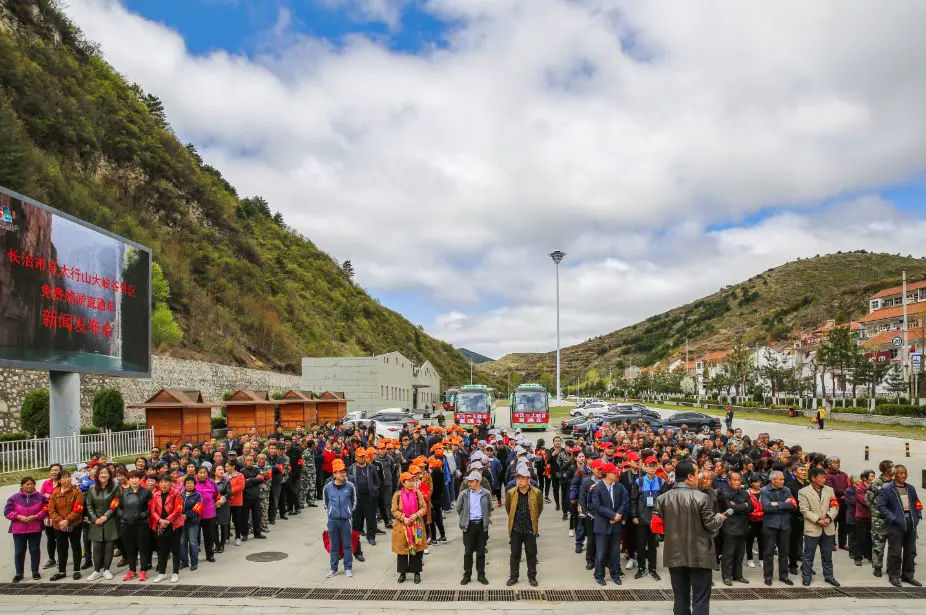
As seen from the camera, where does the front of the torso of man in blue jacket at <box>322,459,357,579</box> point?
toward the camera

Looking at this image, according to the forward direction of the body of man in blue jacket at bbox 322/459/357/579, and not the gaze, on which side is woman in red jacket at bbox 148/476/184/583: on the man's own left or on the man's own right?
on the man's own right

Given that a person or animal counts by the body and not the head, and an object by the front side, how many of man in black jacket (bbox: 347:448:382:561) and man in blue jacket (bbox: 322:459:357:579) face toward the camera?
2

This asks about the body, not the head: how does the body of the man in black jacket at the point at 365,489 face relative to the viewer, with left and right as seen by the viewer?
facing the viewer

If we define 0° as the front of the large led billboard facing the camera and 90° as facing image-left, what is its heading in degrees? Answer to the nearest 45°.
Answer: approximately 315°

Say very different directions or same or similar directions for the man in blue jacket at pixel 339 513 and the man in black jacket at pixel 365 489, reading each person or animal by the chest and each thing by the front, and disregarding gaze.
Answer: same or similar directions

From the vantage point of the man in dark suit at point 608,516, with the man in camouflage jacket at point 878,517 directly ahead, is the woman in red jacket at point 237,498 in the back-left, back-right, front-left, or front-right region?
back-left

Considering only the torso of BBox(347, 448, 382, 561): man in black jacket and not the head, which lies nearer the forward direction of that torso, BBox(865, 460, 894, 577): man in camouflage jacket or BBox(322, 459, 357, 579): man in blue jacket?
the man in blue jacket

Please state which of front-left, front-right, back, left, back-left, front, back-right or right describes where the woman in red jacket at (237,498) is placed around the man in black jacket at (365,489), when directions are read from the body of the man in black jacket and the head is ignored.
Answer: right

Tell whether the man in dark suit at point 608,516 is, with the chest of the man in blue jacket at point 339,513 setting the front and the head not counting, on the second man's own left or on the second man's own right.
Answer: on the second man's own left

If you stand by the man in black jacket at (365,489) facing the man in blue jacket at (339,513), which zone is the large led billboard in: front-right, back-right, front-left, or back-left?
back-right
